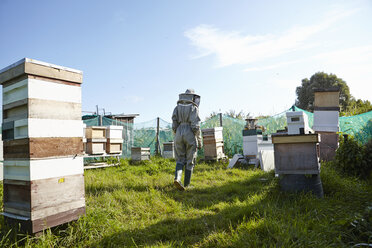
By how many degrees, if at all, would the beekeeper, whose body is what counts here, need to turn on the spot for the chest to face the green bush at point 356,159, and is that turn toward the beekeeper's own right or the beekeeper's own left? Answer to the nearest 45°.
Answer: approximately 45° to the beekeeper's own right

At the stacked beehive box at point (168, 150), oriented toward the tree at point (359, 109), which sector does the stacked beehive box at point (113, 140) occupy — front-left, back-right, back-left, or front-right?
back-right

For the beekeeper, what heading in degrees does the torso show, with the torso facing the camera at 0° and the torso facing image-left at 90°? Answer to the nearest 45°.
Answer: approximately 225°

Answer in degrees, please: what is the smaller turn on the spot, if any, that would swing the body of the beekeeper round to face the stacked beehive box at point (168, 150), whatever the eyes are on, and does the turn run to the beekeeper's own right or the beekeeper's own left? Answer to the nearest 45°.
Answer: approximately 45° to the beekeeper's own left

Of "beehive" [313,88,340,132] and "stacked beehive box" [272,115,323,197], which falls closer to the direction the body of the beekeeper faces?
the beehive

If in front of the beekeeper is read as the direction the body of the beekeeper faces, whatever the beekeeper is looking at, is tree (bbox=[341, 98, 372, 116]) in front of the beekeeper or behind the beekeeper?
in front

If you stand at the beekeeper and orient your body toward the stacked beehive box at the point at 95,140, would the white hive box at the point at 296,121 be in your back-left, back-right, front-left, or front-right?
back-right

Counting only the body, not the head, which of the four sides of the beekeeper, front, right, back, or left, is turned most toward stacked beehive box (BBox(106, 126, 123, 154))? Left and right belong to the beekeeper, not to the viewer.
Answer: left

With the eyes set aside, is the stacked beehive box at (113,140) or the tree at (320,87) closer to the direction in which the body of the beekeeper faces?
the tree

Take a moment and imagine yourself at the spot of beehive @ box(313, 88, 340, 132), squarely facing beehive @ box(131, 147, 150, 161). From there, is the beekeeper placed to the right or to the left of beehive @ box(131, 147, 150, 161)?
left

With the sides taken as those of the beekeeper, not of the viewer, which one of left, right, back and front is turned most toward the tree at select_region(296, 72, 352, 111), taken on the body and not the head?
front

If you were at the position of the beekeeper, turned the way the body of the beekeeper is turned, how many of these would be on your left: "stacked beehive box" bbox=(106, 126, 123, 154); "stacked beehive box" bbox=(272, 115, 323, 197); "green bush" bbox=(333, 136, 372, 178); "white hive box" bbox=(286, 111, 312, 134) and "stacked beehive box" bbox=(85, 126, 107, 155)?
2

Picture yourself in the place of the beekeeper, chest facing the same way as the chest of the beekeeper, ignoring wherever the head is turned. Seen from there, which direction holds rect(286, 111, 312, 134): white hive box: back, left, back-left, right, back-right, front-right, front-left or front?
front-right
